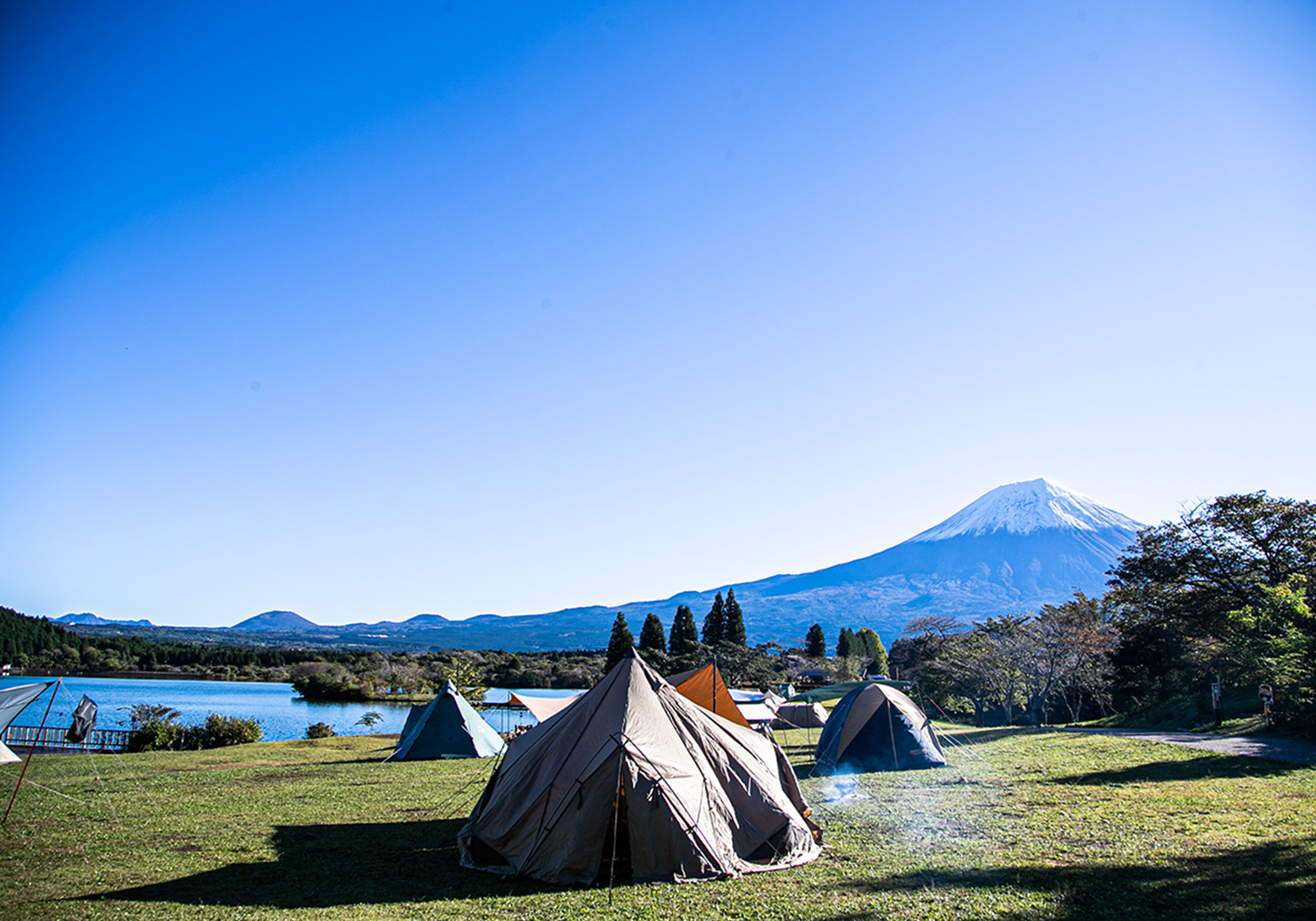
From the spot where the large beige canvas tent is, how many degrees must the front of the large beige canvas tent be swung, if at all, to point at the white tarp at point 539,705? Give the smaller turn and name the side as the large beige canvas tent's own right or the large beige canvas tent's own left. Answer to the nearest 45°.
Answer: approximately 180°

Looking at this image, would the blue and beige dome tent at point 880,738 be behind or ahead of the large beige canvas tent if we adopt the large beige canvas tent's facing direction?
behind

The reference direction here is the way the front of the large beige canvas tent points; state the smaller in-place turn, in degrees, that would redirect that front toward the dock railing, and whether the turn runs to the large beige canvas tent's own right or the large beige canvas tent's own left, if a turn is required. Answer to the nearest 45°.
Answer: approximately 135° to the large beige canvas tent's own right

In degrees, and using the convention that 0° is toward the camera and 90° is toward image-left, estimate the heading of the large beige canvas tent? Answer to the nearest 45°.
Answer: approximately 0°

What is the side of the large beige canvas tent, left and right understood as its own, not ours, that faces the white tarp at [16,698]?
right

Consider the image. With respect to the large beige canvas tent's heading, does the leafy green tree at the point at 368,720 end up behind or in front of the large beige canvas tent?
behind

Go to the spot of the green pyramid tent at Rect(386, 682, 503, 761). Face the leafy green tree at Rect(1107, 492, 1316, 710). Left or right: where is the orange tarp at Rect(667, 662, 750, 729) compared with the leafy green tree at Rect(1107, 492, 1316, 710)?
right

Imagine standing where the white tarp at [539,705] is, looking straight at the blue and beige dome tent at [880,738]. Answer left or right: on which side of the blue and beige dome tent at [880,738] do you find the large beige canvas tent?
right

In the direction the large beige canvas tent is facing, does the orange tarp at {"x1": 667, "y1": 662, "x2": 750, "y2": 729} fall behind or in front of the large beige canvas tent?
behind

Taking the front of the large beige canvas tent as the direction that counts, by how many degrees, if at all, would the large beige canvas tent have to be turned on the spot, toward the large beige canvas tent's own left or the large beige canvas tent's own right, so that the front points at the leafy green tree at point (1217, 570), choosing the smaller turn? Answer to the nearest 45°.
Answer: approximately 135° to the large beige canvas tent's own left
